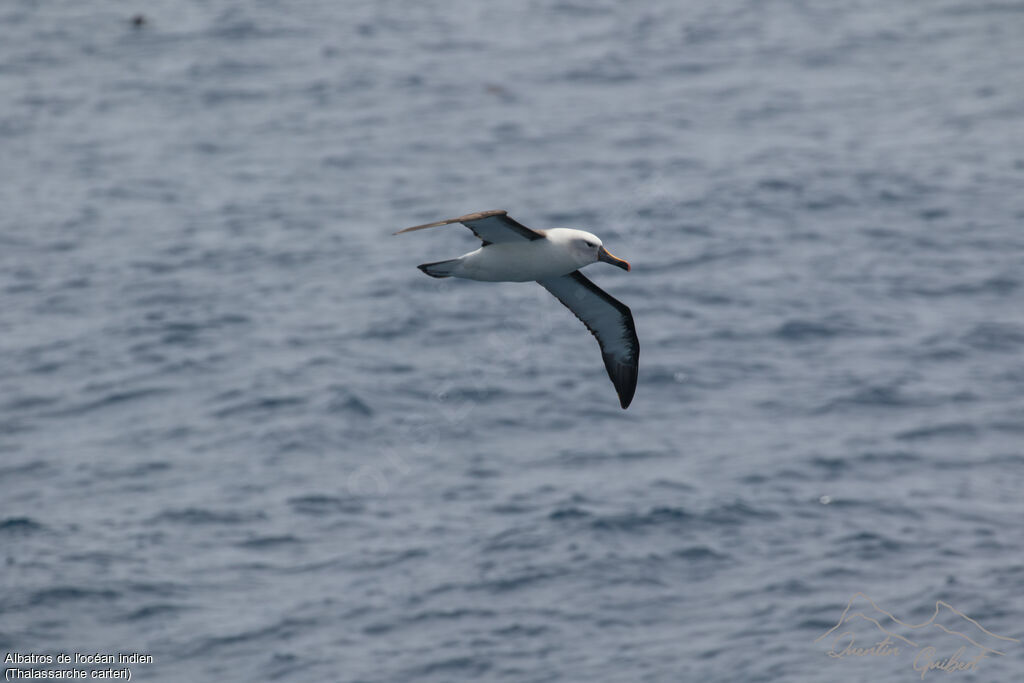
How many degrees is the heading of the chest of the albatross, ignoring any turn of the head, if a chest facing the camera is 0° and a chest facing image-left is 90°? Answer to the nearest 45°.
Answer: approximately 270°
